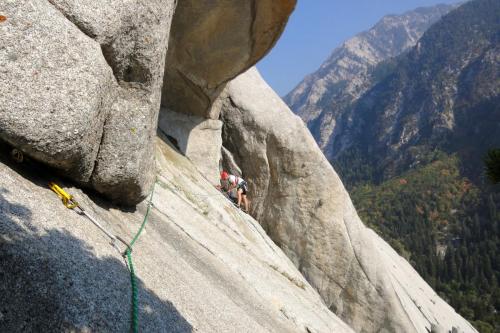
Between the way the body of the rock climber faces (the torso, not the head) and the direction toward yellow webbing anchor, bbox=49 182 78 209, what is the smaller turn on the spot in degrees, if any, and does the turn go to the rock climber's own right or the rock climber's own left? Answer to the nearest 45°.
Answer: approximately 90° to the rock climber's own left

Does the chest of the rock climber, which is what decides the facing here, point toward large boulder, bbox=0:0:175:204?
no

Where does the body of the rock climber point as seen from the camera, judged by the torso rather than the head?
to the viewer's left
